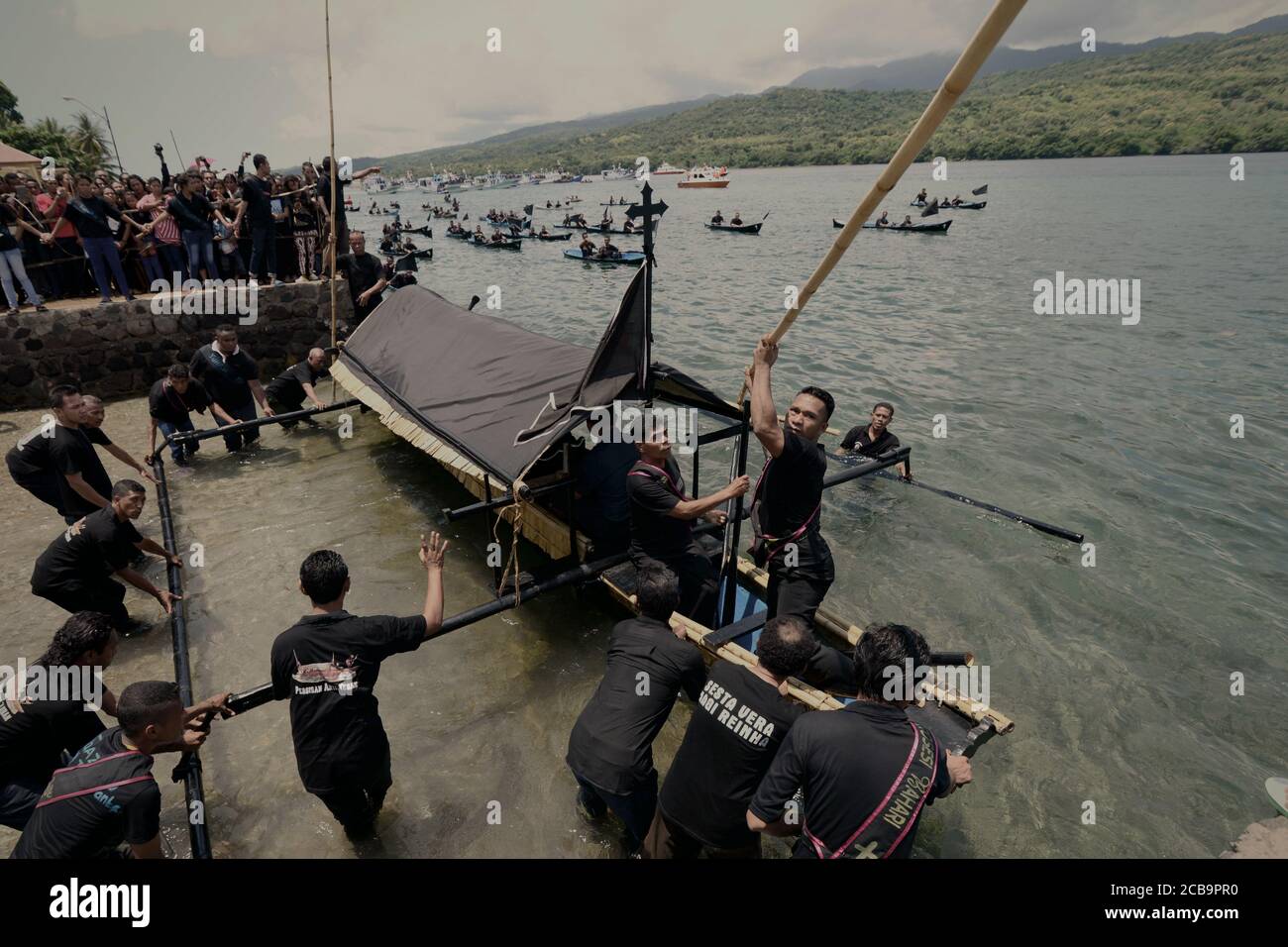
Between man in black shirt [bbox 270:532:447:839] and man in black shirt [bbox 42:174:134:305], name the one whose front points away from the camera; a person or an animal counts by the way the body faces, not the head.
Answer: man in black shirt [bbox 270:532:447:839]

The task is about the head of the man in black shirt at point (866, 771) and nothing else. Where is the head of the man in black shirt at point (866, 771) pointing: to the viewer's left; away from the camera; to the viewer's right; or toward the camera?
away from the camera

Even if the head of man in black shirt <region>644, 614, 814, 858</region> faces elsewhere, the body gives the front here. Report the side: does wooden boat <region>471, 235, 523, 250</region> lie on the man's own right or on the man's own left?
on the man's own left

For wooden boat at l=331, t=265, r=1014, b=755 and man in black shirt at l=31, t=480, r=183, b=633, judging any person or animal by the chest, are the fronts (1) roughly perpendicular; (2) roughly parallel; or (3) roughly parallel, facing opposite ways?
roughly perpendicular

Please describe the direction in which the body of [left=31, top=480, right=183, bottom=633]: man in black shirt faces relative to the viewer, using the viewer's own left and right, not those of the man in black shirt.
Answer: facing to the right of the viewer
